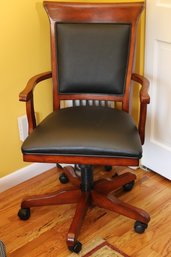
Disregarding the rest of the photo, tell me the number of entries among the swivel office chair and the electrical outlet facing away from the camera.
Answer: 0

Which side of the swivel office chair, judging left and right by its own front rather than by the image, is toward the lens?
front

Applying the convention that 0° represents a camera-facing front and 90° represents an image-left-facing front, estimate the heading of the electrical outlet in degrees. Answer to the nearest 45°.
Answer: approximately 315°
